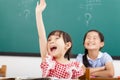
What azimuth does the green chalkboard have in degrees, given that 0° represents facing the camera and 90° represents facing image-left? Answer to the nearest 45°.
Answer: approximately 0°

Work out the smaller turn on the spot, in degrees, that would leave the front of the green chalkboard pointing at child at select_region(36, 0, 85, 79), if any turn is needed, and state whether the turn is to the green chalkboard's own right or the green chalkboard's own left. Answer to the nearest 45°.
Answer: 0° — it already faces them

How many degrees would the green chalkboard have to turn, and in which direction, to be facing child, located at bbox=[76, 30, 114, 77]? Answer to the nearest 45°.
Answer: approximately 45° to its left

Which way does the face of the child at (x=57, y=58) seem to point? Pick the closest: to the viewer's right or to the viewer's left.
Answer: to the viewer's left
